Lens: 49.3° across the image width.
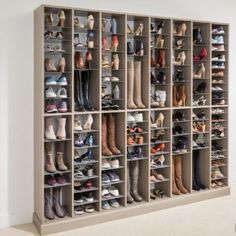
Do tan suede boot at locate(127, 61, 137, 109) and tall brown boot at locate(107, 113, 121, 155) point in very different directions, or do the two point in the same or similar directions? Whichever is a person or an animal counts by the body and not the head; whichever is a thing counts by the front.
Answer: same or similar directions

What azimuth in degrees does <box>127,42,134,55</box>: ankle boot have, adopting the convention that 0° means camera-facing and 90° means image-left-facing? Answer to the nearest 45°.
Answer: approximately 315°

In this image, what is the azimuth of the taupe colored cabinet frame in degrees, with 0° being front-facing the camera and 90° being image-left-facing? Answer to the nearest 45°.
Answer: approximately 315°

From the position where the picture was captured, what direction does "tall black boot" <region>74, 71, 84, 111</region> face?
facing the viewer and to the right of the viewer

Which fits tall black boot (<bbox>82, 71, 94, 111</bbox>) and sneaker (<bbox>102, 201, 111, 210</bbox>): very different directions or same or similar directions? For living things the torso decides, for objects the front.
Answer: same or similar directions
